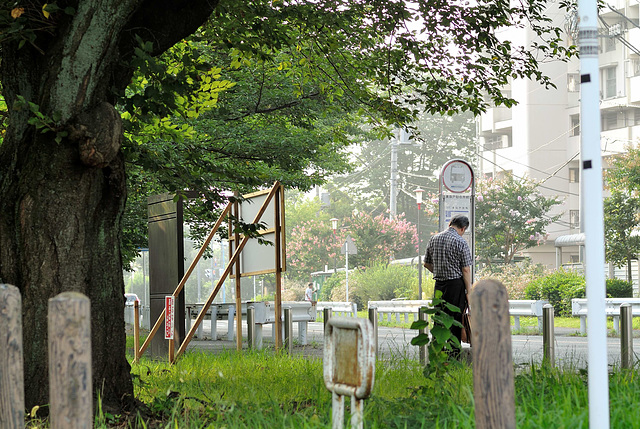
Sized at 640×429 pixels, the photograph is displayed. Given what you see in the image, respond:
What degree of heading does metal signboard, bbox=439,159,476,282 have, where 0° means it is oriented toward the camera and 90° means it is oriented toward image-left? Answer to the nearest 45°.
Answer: approximately 0°

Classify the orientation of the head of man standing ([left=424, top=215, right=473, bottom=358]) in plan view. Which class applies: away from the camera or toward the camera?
away from the camera

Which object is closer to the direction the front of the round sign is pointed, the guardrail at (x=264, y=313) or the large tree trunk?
the large tree trunk

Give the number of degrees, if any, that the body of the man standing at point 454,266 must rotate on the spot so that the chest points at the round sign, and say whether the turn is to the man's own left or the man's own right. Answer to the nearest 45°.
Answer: approximately 45° to the man's own left

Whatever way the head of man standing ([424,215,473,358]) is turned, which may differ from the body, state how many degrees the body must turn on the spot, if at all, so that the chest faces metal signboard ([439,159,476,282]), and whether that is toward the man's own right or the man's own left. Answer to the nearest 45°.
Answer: approximately 45° to the man's own left

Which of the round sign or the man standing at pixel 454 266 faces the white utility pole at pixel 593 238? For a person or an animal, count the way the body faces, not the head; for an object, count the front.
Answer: the round sign

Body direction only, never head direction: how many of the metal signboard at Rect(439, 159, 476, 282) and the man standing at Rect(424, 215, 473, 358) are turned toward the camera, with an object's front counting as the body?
1

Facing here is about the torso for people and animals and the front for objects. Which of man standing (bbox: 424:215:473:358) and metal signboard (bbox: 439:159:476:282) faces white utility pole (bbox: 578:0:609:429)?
the metal signboard

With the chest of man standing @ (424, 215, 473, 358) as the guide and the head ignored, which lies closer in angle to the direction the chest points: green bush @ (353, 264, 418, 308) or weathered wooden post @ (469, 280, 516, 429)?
the green bush

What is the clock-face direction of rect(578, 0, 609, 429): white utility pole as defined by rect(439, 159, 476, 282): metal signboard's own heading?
The white utility pole is roughly at 12 o'clock from the metal signboard.
